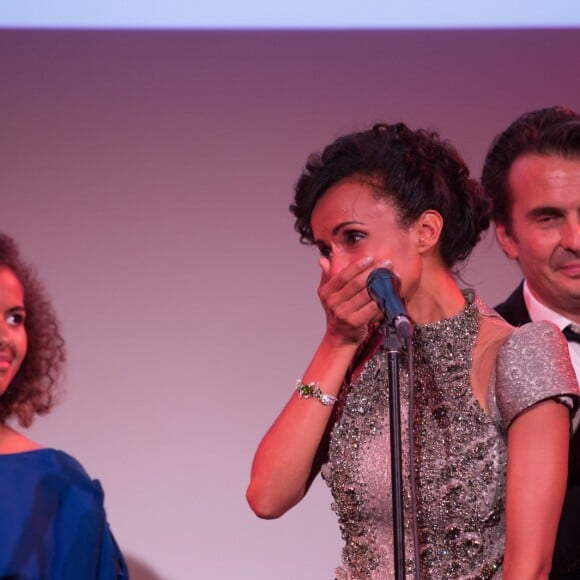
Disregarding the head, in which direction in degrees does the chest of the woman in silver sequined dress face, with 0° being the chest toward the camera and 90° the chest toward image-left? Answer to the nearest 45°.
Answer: approximately 45°

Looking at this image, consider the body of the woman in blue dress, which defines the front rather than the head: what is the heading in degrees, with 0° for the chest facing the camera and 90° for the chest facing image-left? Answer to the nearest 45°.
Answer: approximately 0°

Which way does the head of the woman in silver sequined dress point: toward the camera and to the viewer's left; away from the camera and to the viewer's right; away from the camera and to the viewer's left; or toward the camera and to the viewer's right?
toward the camera and to the viewer's left

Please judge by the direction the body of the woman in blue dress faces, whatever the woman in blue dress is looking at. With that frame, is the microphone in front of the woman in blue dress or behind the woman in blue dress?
in front

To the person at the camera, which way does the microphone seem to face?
facing away from the viewer and to the left of the viewer

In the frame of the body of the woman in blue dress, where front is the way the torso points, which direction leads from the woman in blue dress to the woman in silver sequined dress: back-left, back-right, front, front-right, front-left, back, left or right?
front-left

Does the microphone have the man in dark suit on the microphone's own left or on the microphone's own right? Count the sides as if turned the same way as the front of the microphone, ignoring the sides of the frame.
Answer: on the microphone's own right

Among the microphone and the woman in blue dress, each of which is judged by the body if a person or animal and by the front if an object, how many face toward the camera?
1
